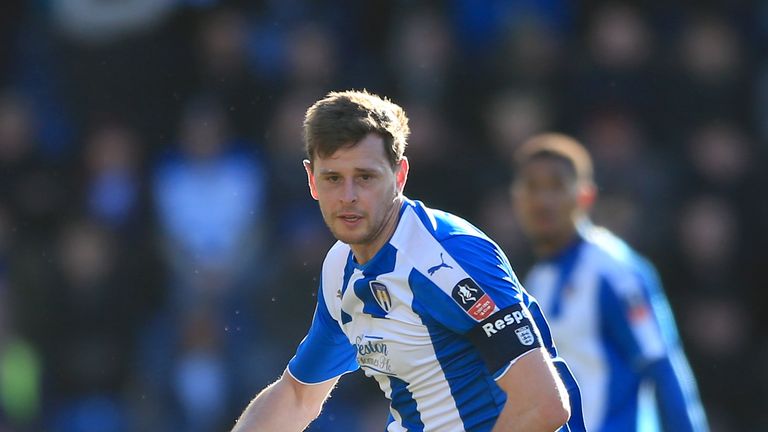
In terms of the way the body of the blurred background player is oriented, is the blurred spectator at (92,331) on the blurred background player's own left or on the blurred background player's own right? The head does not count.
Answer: on the blurred background player's own right

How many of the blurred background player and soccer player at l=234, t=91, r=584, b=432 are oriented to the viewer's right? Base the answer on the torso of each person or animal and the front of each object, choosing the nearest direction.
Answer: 0

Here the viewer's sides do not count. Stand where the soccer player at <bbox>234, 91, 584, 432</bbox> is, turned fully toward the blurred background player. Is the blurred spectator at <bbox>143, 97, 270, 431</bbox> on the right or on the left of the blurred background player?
left

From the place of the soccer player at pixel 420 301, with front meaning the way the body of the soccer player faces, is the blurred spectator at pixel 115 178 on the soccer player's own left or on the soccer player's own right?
on the soccer player's own right

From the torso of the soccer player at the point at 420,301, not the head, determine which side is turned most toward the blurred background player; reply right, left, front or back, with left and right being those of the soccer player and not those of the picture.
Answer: back

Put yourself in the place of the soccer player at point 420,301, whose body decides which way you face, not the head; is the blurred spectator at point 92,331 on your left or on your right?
on your right

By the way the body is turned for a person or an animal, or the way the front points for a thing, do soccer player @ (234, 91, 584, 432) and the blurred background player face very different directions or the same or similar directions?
same or similar directions

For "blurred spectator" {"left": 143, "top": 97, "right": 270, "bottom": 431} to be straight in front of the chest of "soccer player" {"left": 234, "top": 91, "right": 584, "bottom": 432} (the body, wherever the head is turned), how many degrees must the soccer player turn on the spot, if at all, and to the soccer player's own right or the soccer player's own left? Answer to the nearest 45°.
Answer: approximately 135° to the soccer player's own right

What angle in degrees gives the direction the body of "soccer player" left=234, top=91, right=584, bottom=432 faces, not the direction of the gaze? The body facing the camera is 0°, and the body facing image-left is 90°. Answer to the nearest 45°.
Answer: approximately 45°

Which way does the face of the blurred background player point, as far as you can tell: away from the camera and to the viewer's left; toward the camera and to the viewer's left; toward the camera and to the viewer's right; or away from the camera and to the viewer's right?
toward the camera and to the viewer's left

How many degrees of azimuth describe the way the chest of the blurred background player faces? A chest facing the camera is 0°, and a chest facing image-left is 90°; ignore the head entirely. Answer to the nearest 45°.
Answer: approximately 45°

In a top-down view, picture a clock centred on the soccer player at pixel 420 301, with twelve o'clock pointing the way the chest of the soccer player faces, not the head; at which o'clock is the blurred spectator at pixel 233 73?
The blurred spectator is roughly at 4 o'clock from the soccer player.
